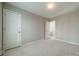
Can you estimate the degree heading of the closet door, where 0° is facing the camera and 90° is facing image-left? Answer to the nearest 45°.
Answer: approximately 315°
